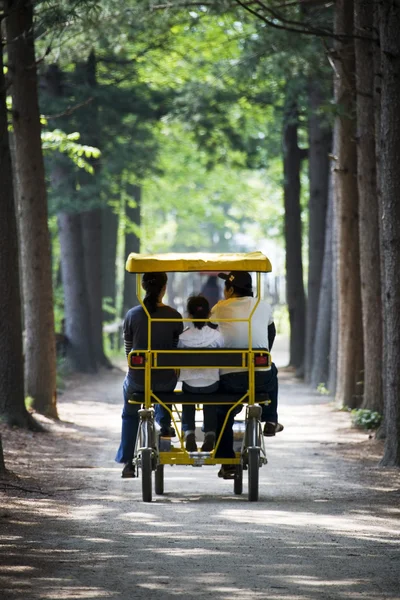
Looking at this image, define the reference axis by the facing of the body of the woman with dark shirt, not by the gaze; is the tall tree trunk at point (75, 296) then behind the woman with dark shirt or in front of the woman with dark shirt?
in front

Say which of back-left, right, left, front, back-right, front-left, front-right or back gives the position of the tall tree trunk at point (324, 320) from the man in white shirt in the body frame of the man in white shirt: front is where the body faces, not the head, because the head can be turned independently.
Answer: front

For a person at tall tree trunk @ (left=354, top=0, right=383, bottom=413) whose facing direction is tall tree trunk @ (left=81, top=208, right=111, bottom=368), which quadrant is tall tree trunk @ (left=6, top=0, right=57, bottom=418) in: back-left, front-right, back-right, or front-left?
front-left

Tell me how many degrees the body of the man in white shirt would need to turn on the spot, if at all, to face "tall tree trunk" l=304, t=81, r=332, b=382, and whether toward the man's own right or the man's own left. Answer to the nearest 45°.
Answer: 0° — they already face it

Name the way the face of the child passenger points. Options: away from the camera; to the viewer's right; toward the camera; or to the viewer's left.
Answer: away from the camera

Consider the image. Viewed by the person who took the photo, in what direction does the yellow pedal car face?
facing away from the viewer

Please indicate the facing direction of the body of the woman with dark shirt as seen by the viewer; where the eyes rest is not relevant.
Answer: away from the camera

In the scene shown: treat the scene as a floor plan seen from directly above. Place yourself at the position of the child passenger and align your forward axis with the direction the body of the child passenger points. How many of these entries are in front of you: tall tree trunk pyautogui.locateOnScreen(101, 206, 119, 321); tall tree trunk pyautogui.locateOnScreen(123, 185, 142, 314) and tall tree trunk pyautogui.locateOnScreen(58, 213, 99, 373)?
3

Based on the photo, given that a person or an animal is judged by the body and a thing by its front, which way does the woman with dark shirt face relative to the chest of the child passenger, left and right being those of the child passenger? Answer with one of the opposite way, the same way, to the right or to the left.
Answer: the same way

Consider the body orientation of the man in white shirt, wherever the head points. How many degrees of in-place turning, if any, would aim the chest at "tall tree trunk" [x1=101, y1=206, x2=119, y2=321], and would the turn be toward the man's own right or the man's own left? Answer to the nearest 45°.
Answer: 0° — they already face it

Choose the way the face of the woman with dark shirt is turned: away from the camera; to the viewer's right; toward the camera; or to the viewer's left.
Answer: away from the camera

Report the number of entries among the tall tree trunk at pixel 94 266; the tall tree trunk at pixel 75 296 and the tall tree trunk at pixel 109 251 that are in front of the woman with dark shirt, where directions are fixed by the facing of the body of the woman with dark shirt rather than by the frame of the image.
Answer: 3

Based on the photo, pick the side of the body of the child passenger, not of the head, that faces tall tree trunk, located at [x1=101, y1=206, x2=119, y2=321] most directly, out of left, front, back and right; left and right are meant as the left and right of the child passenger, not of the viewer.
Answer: front

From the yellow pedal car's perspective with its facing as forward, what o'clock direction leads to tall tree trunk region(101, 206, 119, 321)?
The tall tree trunk is roughly at 12 o'clock from the yellow pedal car.

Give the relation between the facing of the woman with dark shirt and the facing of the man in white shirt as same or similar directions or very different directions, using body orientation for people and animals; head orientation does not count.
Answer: same or similar directions

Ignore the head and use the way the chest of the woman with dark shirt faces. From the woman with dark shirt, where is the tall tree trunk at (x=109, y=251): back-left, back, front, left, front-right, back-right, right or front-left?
front

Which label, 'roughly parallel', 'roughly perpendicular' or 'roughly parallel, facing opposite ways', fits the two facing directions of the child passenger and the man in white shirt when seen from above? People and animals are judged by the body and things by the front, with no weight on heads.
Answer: roughly parallel

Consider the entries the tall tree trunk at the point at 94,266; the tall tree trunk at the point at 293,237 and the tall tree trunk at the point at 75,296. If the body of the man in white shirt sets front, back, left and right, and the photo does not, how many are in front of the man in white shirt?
3

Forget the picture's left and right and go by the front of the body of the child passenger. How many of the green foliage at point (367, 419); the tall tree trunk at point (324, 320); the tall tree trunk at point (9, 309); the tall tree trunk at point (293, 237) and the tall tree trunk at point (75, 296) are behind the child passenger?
0

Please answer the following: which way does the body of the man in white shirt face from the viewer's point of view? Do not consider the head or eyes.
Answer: away from the camera

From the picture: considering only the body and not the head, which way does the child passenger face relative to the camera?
away from the camera
